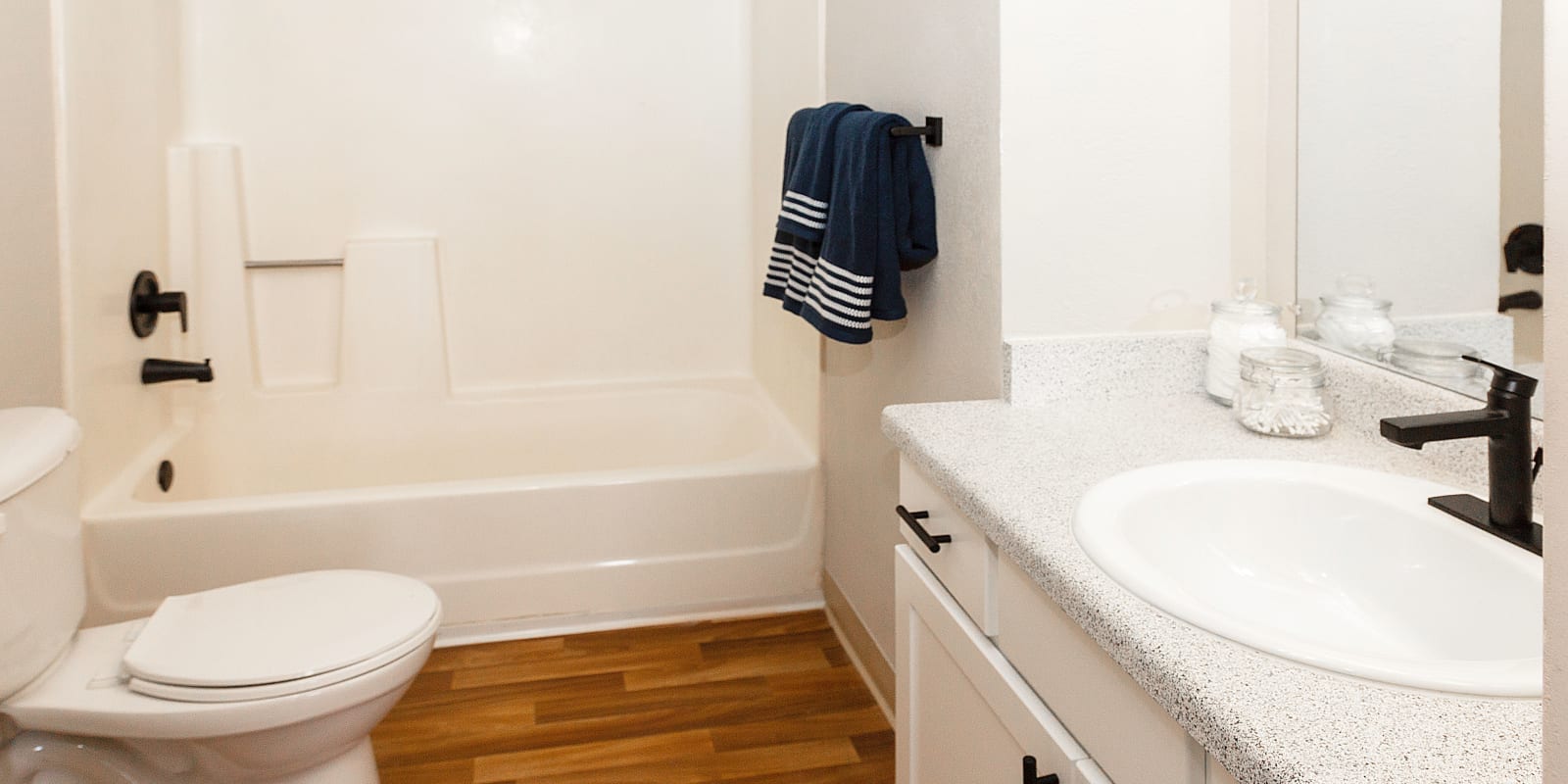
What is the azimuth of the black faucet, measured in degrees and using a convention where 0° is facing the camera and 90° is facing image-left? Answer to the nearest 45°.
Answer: approximately 45°

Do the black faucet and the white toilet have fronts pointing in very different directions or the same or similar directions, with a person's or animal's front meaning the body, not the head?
very different directions

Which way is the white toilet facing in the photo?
to the viewer's right
